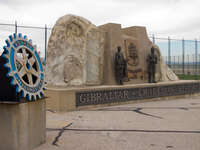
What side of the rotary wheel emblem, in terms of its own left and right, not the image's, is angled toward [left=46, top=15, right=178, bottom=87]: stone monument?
left

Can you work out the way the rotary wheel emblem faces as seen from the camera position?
facing the viewer and to the right of the viewer
